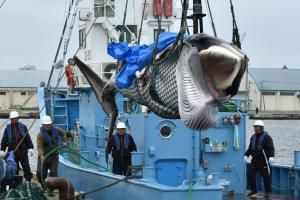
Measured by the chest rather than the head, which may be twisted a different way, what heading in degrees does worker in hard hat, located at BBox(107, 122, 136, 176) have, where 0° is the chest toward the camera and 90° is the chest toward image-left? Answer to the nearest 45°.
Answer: approximately 0°

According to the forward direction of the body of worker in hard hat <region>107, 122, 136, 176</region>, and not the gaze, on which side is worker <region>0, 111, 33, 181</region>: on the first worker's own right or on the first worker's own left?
on the first worker's own right

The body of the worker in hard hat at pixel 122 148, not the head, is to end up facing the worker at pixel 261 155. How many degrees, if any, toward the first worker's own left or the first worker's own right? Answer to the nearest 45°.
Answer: approximately 90° to the first worker's own left

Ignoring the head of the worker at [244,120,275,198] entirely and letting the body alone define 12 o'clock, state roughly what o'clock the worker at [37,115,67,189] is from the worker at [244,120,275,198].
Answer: the worker at [37,115,67,189] is roughly at 1 o'clock from the worker at [244,120,275,198].

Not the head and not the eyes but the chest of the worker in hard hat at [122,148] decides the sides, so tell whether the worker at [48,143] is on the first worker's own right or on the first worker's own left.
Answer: on the first worker's own right

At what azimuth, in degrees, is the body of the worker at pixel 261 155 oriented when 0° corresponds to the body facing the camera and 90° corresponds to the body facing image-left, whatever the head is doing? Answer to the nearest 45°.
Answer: approximately 45°
